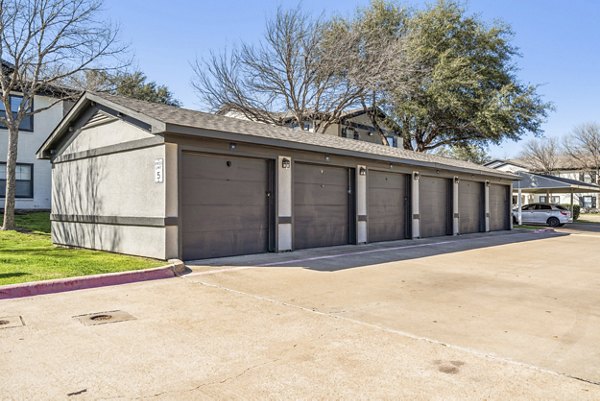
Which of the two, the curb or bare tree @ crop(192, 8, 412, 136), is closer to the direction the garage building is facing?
the curb

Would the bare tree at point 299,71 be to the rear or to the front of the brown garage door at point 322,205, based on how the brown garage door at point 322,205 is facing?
to the rear

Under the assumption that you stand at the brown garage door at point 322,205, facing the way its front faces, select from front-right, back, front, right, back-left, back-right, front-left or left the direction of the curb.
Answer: right

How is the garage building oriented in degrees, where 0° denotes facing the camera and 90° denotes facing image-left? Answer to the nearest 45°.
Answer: approximately 315°

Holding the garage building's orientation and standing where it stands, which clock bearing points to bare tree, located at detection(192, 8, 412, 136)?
The bare tree is roughly at 8 o'clock from the garage building.

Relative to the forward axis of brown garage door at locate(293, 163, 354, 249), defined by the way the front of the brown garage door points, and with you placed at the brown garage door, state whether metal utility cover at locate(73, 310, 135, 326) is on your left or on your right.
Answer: on your right

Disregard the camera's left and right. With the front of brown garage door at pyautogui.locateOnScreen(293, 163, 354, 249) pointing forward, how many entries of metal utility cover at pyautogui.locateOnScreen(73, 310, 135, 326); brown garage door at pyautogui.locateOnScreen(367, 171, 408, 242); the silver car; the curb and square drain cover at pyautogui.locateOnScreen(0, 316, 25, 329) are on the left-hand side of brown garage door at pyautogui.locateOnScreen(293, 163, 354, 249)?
2

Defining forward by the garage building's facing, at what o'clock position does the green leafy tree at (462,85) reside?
The green leafy tree is roughly at 9 o'clock from the garage building.

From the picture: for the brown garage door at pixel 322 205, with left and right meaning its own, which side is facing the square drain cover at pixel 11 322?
right

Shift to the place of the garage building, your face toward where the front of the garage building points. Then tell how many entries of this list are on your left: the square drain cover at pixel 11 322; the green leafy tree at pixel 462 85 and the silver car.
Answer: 2

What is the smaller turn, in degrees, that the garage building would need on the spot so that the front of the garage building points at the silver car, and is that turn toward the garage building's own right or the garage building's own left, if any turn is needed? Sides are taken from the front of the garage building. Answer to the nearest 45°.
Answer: approximately 90° to the garage building's own left
